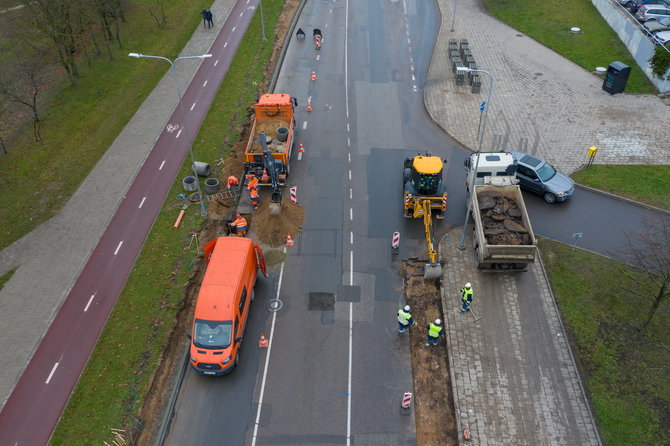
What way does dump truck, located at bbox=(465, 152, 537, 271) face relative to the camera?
away from the camera

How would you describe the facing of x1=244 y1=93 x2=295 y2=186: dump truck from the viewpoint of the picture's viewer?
facing away from the viewer

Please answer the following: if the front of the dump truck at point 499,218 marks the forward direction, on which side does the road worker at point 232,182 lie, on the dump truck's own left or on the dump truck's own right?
on the dump truck's own left

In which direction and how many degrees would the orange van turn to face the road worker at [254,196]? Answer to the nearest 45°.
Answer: approximately 180°

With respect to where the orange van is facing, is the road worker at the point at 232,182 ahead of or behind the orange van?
behind
